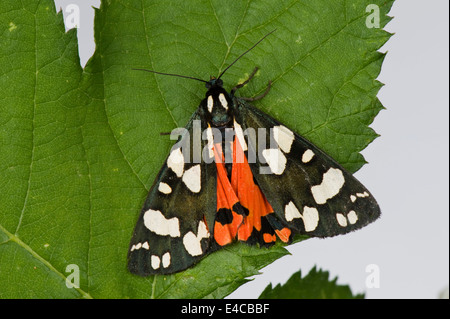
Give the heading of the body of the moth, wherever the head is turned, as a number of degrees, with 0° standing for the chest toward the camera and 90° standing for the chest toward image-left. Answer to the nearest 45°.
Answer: approximately 180°
